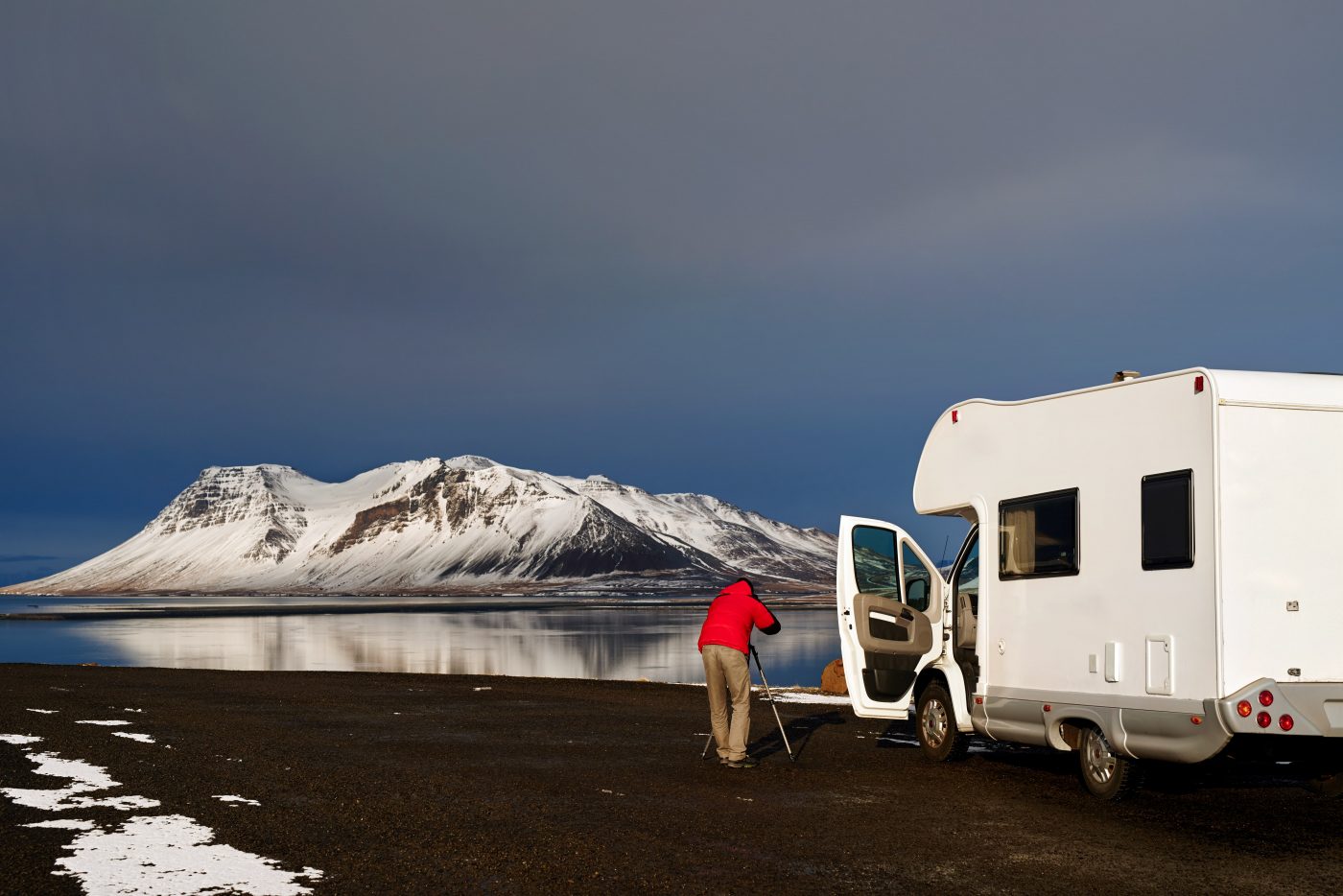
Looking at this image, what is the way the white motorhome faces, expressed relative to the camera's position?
facing away from the viewer and to the left of the viewer

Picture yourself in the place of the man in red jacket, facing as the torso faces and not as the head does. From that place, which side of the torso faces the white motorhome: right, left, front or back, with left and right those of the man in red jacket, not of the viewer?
right

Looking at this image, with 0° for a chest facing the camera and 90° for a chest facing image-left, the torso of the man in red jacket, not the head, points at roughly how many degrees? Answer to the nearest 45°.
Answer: approximately 225°

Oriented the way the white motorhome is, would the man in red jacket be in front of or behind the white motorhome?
in front

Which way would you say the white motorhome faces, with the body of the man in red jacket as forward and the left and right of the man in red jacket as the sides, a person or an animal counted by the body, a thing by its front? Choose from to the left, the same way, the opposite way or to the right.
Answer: to the left
